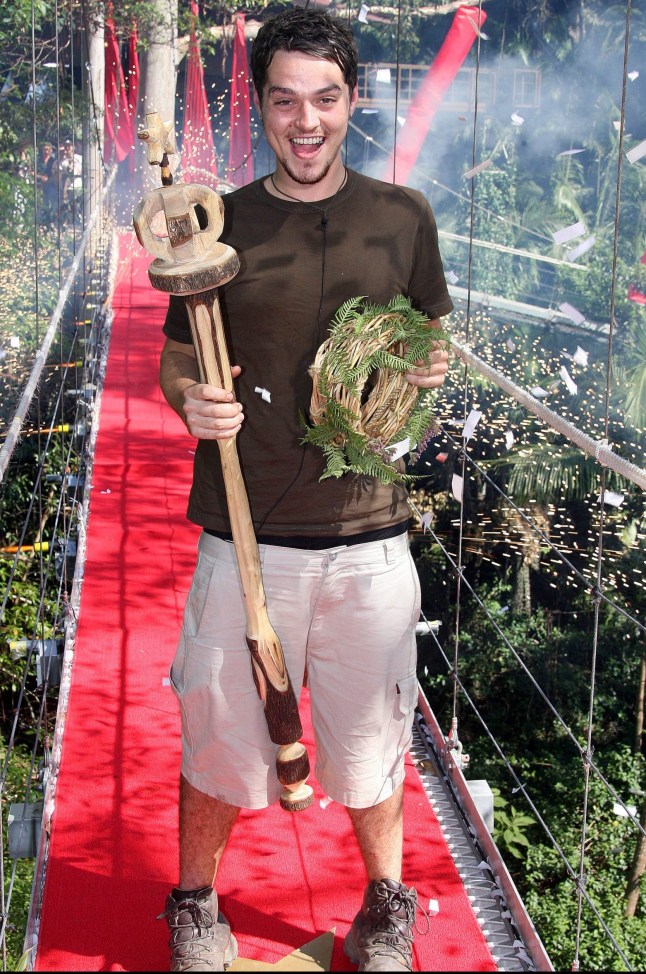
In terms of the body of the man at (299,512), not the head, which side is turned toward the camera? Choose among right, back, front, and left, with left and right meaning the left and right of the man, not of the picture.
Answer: front

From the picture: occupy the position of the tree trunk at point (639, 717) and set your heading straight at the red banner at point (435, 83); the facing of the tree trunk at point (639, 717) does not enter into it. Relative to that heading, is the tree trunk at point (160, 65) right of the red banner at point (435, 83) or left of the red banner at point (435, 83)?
left

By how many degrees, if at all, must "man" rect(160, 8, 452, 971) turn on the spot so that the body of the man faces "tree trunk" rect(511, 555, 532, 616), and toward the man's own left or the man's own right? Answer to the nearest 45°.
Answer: approximately 180°

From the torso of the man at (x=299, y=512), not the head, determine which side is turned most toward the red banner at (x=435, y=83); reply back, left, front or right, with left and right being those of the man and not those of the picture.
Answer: back

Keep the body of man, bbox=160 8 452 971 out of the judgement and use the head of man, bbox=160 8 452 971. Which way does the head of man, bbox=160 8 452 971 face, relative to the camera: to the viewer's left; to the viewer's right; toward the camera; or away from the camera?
toward the camera

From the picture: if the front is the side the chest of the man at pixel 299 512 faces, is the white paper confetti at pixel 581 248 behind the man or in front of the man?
behind

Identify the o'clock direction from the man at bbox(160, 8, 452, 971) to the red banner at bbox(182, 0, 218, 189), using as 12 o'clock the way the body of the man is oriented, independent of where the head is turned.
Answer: The red banner is roughly at 6 o'clock from the man.

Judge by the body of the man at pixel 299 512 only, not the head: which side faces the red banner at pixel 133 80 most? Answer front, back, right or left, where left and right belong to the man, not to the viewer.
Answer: back

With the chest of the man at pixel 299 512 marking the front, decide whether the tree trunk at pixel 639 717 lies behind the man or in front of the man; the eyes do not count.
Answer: behind

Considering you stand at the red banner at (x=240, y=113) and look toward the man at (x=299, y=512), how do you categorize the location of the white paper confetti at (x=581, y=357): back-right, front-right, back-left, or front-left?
front-left

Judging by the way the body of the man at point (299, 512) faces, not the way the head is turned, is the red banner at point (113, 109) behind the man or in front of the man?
behind

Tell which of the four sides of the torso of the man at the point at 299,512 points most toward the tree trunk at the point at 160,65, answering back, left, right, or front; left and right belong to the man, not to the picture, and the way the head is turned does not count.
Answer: back
